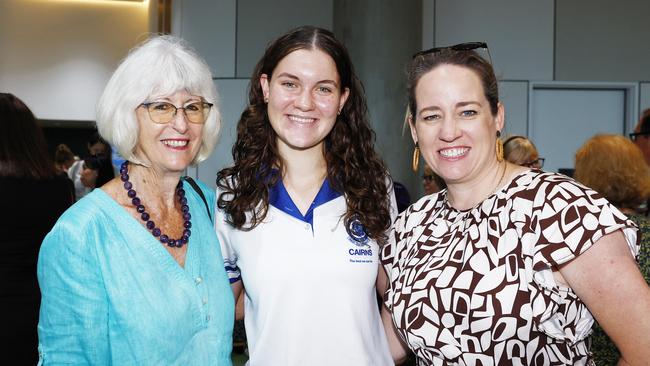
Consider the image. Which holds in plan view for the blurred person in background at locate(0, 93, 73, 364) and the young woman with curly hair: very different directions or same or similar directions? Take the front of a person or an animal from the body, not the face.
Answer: very different directions

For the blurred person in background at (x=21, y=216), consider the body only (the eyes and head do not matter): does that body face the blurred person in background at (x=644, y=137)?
no

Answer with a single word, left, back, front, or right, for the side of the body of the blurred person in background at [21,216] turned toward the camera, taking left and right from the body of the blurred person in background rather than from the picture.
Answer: back

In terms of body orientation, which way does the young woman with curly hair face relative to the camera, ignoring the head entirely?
toward the camera

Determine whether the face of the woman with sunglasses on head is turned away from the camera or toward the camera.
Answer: toward the camera

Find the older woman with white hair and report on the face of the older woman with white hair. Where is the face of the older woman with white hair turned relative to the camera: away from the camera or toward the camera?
toward the camera

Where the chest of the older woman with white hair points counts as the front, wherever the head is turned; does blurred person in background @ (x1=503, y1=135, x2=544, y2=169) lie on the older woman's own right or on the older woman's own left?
on the older woman's own left

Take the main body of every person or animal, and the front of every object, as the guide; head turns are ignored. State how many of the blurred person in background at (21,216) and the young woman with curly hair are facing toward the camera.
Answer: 1

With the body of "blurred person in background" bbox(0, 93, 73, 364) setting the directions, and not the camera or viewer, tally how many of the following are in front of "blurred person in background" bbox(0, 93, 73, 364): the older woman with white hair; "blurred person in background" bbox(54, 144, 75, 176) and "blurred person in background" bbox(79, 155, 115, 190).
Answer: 2

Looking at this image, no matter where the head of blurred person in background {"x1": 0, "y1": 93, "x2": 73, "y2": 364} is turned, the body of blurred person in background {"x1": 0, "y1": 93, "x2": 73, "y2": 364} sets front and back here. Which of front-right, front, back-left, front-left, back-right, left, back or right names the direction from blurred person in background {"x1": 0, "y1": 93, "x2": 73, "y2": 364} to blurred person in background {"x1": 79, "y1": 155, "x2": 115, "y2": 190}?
front

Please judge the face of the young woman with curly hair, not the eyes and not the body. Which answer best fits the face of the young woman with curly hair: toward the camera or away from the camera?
toward the camera

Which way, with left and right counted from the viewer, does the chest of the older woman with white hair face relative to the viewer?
facing the viewer and to the right of the viewer

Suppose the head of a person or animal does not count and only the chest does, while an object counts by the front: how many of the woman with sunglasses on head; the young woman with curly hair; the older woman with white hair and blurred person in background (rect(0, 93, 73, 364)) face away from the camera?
1

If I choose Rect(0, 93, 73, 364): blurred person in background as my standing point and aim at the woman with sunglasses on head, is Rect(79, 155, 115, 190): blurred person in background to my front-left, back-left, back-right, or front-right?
back-left
